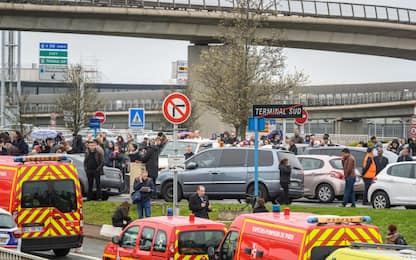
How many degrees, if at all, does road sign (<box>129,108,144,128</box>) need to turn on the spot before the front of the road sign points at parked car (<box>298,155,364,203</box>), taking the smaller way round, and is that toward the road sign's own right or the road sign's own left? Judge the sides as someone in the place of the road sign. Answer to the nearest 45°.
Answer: approximately 45° to the road sign's own left

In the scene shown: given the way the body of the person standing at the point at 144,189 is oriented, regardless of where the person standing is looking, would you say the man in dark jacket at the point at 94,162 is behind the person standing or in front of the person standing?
behind

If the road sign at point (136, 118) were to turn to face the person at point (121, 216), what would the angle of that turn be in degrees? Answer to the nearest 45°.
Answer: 0° — it already faces them

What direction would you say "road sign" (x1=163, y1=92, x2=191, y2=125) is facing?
toward the camera

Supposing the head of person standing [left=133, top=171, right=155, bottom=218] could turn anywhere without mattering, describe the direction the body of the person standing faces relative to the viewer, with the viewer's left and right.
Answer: facing the viewer

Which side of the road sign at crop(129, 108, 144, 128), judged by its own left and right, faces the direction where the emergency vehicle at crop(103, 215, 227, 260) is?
front

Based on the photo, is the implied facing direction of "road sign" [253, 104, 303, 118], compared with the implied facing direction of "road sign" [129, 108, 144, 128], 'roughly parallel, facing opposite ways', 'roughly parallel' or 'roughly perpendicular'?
roughly parallel

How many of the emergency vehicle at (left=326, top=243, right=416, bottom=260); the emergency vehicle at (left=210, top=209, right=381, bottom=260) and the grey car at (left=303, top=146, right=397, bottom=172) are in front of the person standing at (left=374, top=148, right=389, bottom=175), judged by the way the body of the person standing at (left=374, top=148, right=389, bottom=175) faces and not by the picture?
2

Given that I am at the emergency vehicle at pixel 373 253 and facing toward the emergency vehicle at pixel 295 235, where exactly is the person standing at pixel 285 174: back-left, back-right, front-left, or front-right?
front-right

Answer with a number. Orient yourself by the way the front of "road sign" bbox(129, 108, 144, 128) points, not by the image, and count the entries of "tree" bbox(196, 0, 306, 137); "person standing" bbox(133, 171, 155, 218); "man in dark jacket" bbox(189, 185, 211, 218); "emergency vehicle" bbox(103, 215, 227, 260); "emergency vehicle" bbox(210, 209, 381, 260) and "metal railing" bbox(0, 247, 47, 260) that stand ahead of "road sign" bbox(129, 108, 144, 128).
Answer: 5

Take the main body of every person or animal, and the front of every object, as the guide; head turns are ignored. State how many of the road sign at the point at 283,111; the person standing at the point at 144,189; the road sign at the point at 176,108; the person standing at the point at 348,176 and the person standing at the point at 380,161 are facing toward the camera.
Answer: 4

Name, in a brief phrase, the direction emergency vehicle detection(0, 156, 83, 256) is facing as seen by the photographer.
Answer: facing away from the viewer and to the left of the viewer
